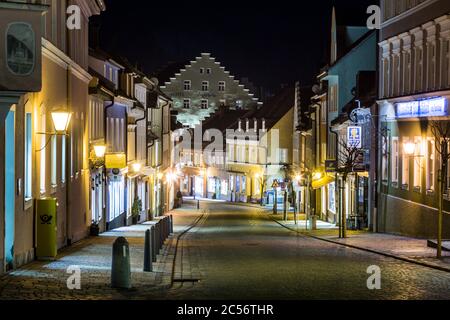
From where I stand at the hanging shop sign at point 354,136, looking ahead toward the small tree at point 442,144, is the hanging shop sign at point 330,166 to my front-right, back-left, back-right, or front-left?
back-right

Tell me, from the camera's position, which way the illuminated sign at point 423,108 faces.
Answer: facing the viewer and to the left of the viewer

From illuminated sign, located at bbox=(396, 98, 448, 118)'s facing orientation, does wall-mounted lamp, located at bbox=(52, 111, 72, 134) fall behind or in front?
in front

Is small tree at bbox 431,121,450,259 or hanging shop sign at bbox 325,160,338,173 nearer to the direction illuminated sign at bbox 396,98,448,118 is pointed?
the small tree

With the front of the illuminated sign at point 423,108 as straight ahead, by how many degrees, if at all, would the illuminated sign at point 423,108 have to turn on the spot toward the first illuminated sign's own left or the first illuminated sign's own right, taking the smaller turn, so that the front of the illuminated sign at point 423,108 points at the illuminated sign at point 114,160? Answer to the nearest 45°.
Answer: approximately 45° to the first illuminated sign's own right

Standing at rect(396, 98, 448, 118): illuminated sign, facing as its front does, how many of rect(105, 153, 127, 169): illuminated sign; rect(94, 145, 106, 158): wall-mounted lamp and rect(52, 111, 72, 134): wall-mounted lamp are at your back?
0

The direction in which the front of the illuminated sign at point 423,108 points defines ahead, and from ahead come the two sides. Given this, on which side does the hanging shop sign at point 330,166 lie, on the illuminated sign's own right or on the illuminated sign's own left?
on the illuminated sign's own right

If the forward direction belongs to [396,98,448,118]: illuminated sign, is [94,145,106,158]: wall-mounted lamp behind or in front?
in front

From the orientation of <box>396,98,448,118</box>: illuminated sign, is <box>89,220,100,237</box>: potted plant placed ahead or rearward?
ahead

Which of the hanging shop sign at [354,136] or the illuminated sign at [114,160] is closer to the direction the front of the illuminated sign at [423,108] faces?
the illuminated sign

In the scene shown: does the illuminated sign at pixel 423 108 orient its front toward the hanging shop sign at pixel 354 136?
no

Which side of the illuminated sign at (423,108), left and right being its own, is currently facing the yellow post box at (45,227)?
front
